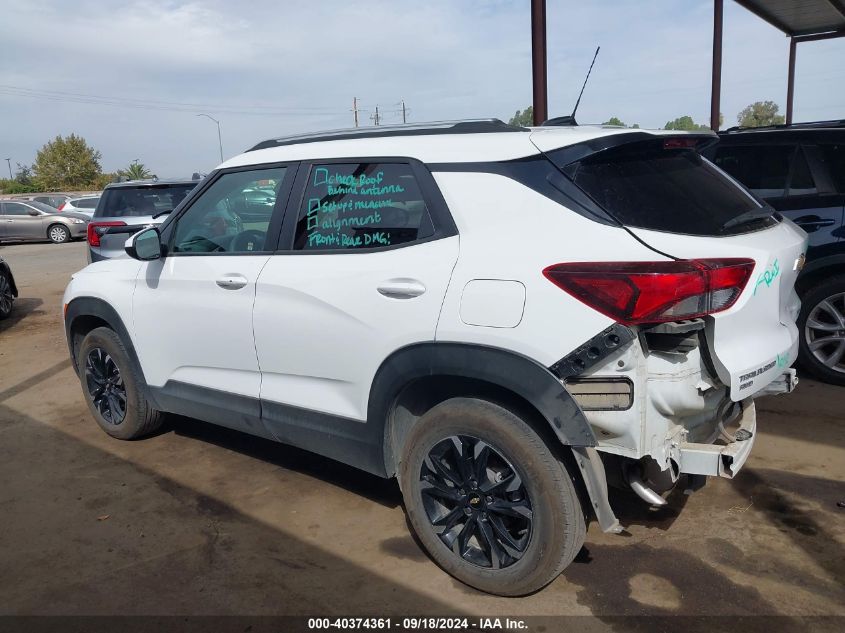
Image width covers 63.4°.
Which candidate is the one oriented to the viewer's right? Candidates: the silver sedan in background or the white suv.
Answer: the silver sedan in background

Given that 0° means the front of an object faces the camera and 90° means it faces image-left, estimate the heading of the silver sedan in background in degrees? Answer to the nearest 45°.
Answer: approximately 270°

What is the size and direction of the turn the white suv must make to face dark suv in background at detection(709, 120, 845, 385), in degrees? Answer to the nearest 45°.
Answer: approximately 90° to its right

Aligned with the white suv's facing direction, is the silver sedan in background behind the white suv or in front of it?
in front

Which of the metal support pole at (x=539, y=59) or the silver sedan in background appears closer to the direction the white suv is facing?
the silver sedan in background

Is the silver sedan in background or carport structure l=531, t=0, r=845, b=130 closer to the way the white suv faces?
the silver sedan in background

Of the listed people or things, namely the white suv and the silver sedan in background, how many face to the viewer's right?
1

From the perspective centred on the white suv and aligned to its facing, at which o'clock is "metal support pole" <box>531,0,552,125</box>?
The metal support pole is roughly at 2 o'clock from the white suv.

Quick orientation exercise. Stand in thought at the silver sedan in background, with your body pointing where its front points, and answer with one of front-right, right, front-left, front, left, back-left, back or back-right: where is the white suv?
right

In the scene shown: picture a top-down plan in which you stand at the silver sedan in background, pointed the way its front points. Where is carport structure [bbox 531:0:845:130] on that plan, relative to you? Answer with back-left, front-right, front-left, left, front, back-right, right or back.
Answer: front-right

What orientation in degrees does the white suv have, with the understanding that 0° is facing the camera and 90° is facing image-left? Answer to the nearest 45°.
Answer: approximately 135°

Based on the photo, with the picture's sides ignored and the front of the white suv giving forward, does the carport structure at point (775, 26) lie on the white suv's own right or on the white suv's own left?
on the white suv's own right
